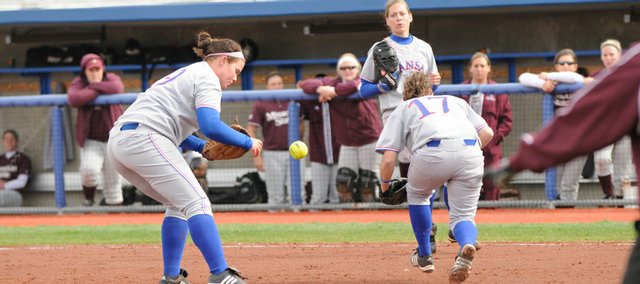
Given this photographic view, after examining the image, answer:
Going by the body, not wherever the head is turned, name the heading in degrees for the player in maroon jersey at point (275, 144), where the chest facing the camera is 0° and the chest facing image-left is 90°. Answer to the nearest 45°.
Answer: approximately 0°

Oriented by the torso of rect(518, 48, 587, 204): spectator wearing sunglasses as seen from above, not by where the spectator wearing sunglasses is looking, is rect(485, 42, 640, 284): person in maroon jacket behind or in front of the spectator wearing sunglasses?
in front

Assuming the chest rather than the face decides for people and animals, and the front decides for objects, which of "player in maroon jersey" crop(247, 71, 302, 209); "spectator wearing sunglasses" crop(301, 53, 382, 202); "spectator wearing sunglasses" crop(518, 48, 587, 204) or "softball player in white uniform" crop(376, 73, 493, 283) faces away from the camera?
the softball player in white uniform

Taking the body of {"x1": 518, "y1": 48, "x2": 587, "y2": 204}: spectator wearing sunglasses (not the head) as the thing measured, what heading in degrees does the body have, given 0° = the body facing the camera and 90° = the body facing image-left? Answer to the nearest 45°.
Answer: approximately 0°

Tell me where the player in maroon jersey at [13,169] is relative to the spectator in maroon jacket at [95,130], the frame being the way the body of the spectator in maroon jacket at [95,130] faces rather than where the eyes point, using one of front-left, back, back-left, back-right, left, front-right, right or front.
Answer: back-right

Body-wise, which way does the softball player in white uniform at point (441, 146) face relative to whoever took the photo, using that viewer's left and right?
facing away from the viewer

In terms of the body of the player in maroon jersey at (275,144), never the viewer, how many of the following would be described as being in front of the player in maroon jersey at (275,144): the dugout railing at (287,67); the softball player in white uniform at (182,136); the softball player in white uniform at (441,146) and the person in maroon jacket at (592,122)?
3

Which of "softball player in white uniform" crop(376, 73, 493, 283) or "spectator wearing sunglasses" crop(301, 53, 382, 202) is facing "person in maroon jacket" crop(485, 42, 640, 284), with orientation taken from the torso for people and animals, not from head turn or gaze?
the spectator wearing sunglasses

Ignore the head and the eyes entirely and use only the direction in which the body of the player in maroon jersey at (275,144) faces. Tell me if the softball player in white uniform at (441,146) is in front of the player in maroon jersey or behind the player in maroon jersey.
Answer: in front

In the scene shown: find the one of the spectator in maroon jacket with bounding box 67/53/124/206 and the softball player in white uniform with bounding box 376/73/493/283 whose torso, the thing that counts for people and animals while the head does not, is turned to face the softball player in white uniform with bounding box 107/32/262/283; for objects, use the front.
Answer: the spectator in maroon jacket
